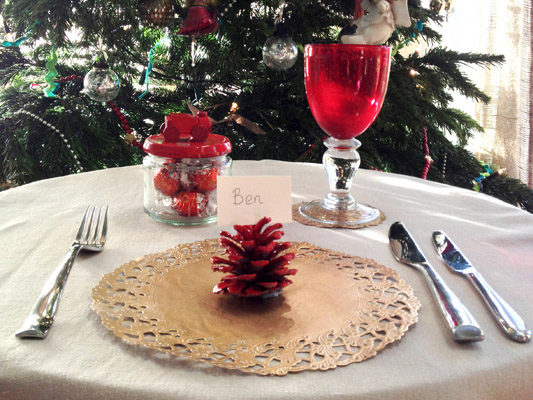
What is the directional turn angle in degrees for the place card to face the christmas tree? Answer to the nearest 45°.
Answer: approximately 180°

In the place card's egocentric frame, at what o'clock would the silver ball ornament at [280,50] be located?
The silver ball ornament is roughly at 6 o'clock from the place card.

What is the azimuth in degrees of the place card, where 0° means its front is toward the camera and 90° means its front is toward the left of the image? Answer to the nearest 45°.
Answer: approximately 0°
